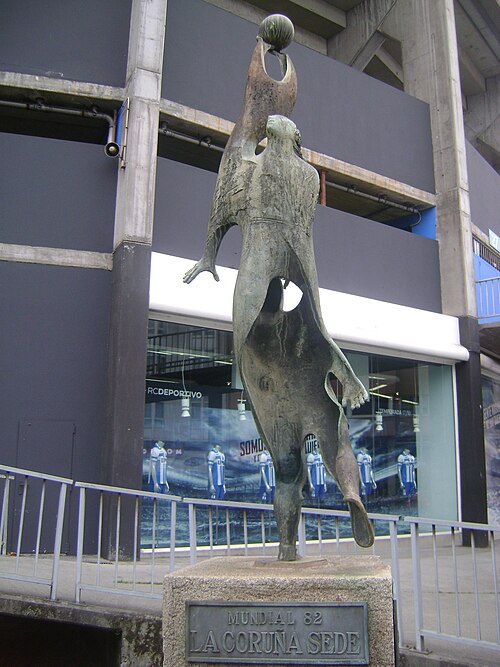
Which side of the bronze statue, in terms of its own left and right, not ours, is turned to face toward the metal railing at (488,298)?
back

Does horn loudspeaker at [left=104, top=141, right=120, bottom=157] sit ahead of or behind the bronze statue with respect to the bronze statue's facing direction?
behind

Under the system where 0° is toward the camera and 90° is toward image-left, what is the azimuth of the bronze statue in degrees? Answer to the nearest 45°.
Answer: approximately 0°

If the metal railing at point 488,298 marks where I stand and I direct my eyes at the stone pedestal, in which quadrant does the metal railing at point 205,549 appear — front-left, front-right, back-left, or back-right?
front-right
